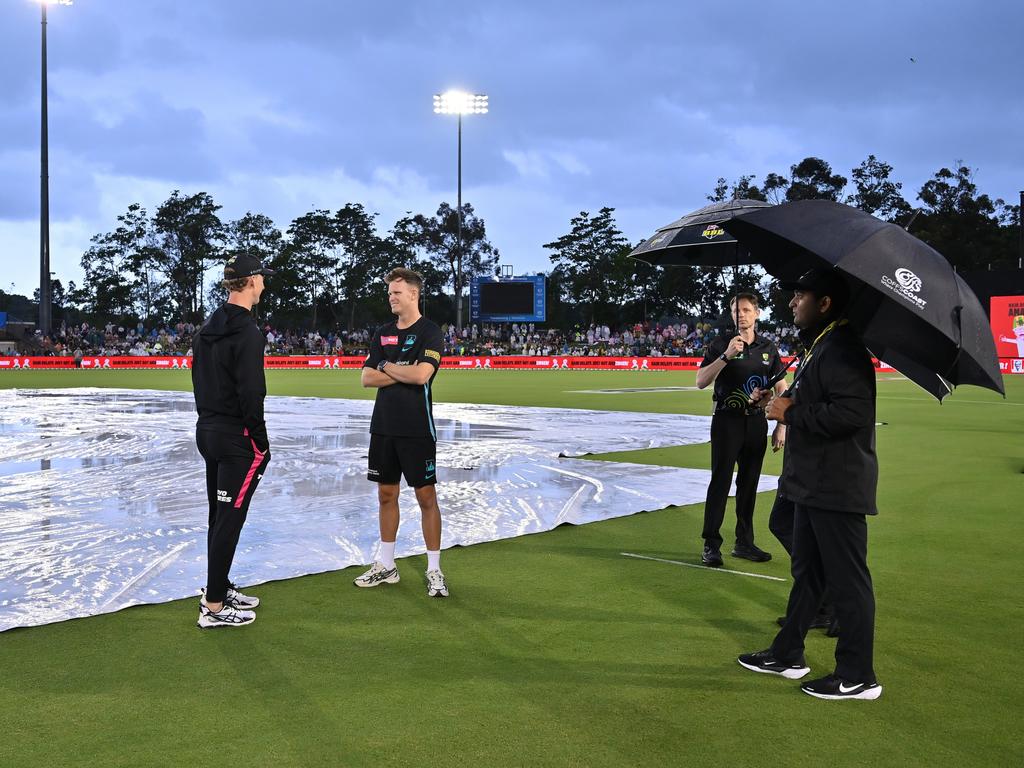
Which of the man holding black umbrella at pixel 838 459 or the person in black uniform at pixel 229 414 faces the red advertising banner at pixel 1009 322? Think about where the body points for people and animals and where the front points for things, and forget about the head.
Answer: the person in black uniform

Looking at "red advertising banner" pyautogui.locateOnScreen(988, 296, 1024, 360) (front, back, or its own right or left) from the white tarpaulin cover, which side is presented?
front

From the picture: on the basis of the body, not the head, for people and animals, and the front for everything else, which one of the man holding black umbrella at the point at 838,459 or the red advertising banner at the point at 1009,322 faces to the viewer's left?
the man holding black umbrella

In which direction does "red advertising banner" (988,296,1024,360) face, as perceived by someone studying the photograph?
facing the viewer

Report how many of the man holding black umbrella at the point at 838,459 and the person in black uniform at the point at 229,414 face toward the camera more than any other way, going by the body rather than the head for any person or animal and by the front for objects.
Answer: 0

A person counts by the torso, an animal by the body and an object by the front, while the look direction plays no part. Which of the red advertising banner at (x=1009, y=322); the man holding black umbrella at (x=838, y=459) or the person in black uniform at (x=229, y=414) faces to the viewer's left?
the man holding black umbrella

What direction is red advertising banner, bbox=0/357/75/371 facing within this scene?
toward the camera

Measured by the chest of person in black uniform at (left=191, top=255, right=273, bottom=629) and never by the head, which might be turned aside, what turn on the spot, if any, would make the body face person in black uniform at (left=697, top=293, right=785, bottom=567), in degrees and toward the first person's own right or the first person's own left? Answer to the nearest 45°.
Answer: approximately 45° to the first person's own right

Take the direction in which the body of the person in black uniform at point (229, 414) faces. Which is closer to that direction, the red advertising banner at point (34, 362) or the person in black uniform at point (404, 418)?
the person in black uniform

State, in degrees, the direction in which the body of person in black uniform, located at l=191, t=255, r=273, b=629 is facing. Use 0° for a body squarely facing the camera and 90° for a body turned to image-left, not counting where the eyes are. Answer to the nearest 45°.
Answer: approximately 225°

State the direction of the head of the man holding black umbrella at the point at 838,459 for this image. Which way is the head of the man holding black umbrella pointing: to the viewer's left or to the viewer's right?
to the viewer's left

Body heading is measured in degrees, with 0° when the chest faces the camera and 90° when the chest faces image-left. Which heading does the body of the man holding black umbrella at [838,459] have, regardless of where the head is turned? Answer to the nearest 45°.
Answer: approximately 90°

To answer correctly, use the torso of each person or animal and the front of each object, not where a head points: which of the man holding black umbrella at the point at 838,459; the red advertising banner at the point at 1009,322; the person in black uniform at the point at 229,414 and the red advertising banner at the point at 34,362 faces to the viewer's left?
the man holding black umbrella

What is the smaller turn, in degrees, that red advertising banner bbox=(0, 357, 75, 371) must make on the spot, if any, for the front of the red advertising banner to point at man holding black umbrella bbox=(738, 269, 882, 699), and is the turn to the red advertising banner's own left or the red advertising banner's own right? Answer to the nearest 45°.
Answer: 0° — it already faces them

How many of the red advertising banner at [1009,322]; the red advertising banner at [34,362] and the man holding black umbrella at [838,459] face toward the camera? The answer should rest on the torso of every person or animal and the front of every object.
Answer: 2

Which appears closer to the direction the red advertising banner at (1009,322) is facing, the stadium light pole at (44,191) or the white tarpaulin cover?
the white tarpaulin cover
